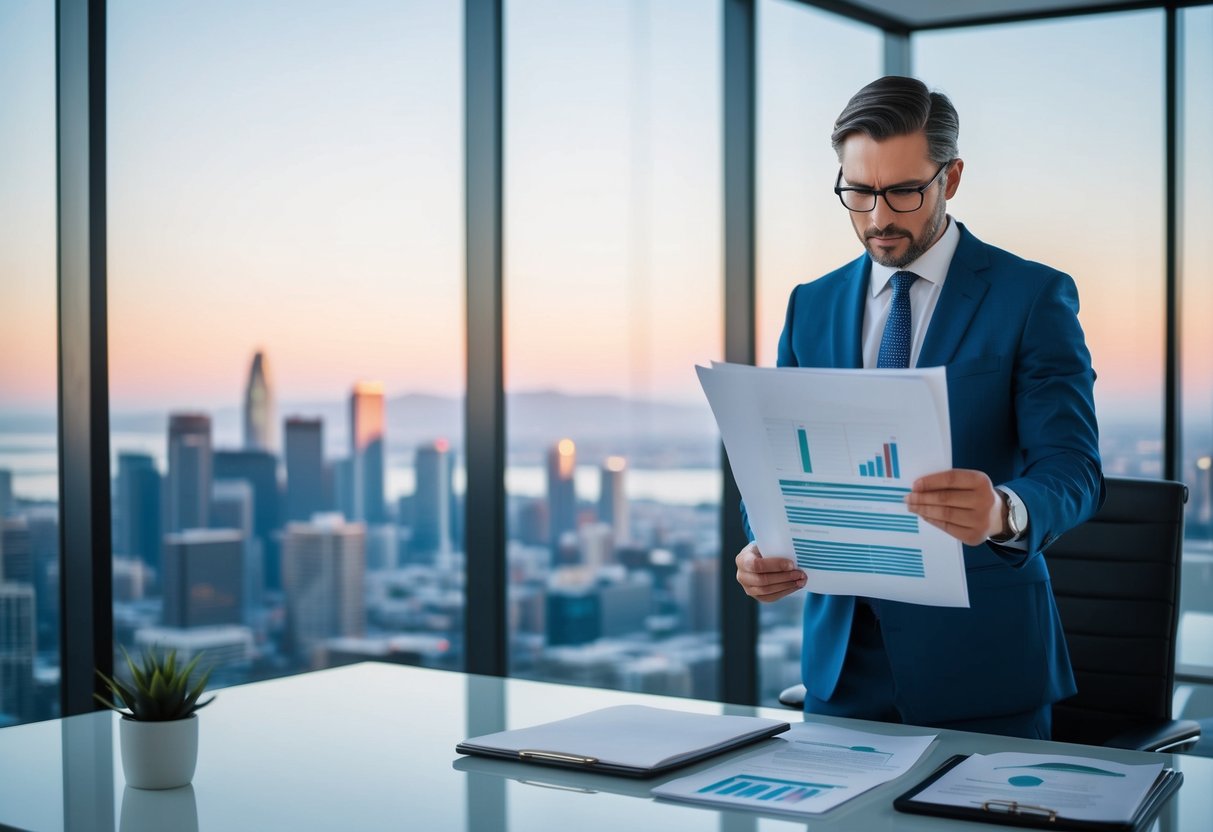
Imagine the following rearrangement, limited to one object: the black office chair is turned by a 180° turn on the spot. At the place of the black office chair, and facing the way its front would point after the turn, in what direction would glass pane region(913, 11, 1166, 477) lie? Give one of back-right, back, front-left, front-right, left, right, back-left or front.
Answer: front-left

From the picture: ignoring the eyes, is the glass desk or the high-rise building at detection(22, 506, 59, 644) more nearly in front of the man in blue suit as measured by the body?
the glass desk

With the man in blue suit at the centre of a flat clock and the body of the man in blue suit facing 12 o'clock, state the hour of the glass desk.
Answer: The glass desk is roughly at 12 o'clock from the man in blue suit.

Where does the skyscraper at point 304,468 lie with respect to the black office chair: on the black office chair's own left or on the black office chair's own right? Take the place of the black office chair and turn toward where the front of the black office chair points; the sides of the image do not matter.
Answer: on the black office chair's own right

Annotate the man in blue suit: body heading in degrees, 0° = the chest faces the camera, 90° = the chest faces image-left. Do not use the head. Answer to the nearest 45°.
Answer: approximately 45°

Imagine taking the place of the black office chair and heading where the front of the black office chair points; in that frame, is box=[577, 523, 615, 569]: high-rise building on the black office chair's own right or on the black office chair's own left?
on the black office chair's own right
